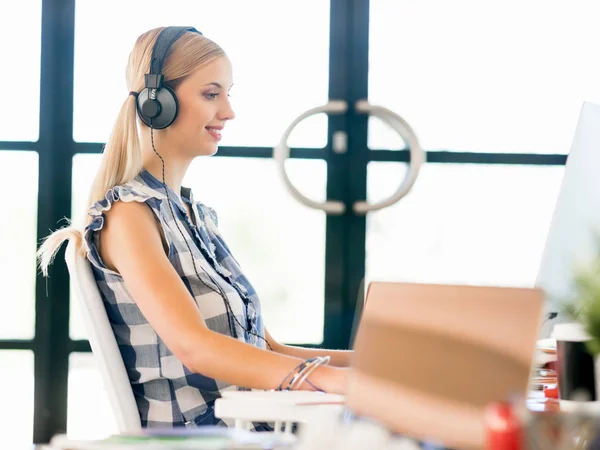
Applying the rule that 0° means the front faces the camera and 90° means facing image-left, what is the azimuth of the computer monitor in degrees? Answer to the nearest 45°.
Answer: approximately 135°

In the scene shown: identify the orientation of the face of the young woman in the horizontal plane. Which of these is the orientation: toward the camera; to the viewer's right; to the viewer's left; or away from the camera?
to the viewer's right

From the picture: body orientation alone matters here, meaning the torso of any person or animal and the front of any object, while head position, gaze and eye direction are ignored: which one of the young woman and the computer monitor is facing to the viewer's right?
the young woman

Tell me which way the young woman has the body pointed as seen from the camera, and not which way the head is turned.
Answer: to the viewer's right

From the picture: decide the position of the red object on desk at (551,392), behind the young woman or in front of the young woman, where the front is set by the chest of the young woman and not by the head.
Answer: in front

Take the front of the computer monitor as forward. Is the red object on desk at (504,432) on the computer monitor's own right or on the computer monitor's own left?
on the computer monitor's own left

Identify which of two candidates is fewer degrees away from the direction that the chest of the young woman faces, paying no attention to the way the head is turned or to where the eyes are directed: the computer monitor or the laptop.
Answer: the computer monitor

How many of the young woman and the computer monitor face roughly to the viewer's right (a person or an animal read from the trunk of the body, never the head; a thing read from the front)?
1

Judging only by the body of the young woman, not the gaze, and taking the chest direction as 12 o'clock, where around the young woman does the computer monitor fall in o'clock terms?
The computer monitor is roughly at 11 o'clock from the young woman.
